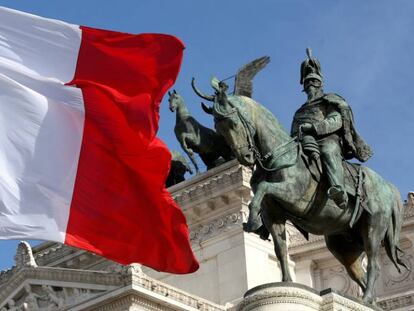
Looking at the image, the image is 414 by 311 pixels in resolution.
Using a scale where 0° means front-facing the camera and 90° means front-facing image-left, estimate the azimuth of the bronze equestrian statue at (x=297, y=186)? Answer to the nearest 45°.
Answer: approximately 45°

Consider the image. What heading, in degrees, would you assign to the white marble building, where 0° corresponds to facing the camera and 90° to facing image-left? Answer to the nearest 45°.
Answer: approximately 45°
